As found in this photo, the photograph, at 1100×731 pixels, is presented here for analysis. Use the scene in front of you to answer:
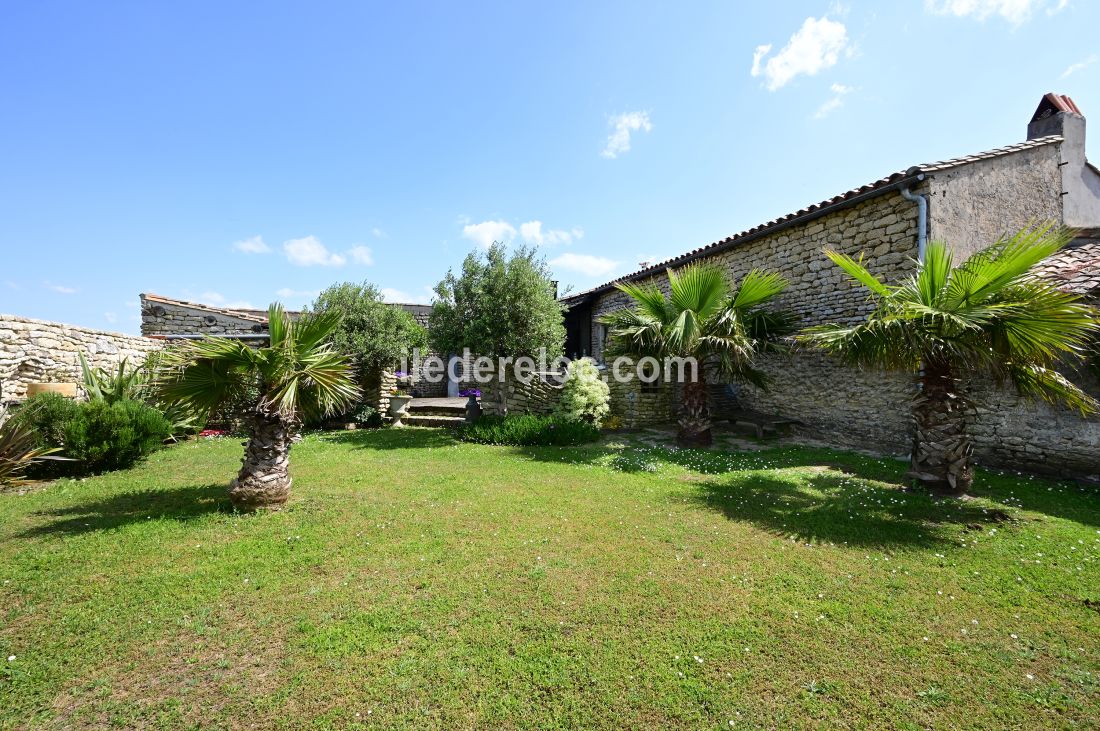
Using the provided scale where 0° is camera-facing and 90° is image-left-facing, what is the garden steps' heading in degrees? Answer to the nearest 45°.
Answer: approximately 0°

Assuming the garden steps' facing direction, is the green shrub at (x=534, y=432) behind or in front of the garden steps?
in front

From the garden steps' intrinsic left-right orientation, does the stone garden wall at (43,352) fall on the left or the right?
on its right

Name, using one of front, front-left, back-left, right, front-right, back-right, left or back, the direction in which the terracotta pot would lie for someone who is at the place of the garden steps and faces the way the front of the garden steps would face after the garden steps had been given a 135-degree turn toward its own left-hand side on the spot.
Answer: back

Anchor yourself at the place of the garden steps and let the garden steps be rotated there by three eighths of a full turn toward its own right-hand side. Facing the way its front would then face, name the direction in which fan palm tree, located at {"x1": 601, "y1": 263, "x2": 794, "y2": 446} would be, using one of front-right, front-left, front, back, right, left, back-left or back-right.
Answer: back

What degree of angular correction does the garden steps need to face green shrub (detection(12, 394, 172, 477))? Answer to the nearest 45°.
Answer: approximately 45° to its right

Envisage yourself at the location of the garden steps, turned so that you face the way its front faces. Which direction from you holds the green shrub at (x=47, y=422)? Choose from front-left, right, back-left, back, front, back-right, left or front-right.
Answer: front-right

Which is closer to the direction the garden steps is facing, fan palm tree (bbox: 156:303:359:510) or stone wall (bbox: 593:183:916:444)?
the fan palm tree

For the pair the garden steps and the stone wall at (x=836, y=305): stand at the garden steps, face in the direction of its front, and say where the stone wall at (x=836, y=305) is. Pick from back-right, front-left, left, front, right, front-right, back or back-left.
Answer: front-left

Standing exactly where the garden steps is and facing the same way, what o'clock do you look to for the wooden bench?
The wooden bench is roughly at 10 o'clock from the garden steps.

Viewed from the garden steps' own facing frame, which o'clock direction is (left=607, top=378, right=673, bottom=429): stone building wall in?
The stone building wall is roughly at 10 o'clock from the garden steps.

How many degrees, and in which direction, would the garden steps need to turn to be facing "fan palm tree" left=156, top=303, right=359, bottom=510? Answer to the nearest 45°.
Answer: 0° — it already faces it

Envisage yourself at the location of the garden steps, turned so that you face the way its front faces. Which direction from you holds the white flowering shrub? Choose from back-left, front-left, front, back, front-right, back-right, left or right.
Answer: front-left
